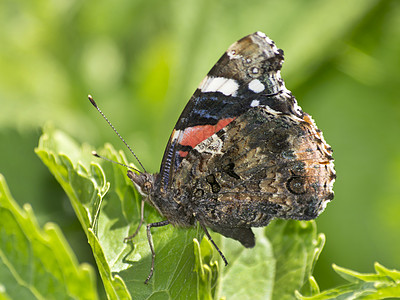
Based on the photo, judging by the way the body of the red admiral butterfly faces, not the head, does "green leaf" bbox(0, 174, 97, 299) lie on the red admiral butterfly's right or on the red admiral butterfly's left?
on the red admiral butterfly's left

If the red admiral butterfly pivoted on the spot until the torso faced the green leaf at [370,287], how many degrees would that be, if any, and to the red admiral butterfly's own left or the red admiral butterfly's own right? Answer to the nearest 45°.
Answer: approximately 180°

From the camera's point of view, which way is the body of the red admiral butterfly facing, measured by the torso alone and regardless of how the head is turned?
to the viewer's left
